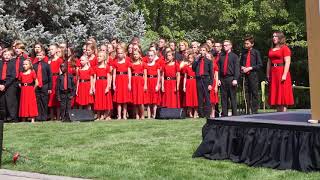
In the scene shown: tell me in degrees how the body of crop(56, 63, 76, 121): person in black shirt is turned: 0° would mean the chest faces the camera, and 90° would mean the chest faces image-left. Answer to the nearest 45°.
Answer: approximately 0°

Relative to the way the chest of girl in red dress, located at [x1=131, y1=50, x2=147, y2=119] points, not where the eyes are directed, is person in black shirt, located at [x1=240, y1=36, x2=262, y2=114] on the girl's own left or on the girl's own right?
on the girl's own left

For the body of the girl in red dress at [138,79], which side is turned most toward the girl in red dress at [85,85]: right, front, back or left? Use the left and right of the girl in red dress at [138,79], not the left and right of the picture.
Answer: right

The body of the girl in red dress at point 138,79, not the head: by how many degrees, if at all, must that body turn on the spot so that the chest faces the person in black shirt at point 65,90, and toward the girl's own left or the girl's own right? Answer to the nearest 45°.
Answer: approximately 90° to the girl's own right

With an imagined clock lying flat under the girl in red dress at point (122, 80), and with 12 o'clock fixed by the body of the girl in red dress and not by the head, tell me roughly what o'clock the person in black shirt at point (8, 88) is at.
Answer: The person in black shirt is roughly at 3 o'clock from the girl in red dress.

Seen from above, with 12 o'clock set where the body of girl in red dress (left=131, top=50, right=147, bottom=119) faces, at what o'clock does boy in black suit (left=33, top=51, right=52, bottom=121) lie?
The boy in black suit is roughly at 3 o'clock from the girl in red dress.

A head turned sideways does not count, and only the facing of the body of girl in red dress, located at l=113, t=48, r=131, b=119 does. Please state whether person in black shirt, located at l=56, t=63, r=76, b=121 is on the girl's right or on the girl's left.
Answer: on the girl's right
